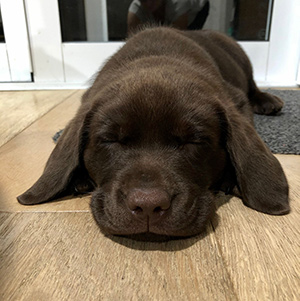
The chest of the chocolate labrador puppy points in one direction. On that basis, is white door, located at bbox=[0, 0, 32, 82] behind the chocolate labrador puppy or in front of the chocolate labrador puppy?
behind

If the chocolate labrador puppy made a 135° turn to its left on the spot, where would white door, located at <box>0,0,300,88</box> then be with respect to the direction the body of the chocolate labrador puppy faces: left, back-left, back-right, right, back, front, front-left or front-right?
front-left

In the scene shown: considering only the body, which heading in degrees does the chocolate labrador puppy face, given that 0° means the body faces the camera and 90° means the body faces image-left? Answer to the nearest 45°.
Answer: approximately 0°

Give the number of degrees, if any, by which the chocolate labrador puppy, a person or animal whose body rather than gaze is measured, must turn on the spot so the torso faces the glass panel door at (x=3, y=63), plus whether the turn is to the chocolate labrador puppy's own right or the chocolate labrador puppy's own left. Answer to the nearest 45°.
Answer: approximately 135° to the chocolate labrador puppy's own right

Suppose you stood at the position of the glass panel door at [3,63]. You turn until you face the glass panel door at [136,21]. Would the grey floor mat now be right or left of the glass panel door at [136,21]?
right

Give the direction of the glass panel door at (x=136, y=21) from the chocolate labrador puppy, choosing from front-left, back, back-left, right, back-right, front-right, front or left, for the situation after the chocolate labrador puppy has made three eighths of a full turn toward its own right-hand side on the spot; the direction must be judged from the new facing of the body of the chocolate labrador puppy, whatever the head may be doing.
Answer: front-right
